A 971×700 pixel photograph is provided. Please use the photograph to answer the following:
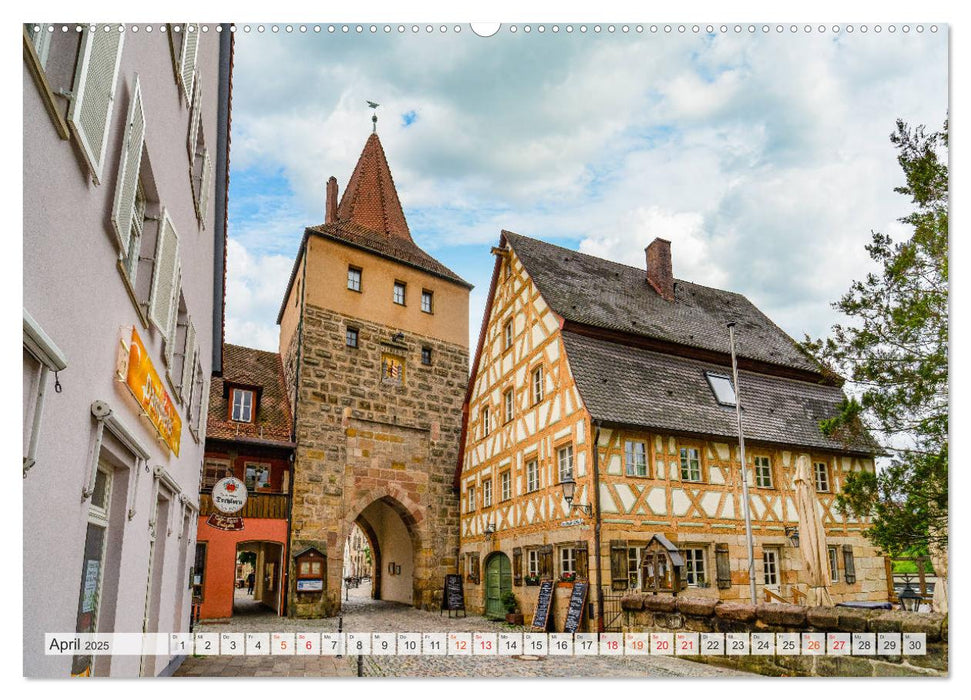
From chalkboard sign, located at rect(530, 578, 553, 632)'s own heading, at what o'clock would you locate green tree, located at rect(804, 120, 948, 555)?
The green tree is roughly at 10 o'clock from the chalkboard sign.

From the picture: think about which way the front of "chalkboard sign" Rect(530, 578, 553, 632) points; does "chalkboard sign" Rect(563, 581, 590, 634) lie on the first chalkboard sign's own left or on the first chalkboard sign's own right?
on the first chalkboard sign's own left

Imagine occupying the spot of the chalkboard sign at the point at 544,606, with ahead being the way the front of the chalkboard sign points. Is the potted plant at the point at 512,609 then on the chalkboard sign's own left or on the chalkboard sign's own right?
on the chalkboard sign's own right

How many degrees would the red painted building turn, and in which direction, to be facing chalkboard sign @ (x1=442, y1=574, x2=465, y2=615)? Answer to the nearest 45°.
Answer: approximately 90° to its left

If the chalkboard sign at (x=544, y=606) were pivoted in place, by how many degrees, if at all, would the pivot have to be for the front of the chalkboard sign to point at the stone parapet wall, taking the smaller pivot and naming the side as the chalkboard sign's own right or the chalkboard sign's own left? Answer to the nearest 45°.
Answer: approximately 45° to the chalkboard sign's own left

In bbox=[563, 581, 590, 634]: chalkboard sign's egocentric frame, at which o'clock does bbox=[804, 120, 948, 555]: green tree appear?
The green tree is roughly at 8 o'clock from the chalkboard sign.

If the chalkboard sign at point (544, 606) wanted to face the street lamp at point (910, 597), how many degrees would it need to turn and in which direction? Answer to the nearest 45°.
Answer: approximately 90° to its left
